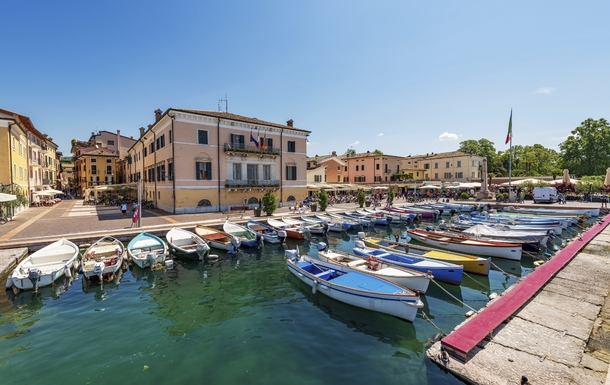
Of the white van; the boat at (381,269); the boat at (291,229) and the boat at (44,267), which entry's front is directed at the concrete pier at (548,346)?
the boat at (381,269)

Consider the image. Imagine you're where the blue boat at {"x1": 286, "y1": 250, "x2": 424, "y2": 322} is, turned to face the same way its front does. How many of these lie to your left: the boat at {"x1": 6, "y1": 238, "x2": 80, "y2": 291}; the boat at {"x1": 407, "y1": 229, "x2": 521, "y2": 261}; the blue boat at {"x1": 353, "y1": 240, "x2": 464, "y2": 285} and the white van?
3

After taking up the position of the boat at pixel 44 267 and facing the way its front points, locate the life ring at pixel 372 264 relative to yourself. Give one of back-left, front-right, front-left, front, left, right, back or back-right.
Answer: right

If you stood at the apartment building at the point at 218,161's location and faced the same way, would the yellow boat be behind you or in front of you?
in front

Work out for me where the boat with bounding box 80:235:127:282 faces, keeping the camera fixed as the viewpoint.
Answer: facing away from the viewer

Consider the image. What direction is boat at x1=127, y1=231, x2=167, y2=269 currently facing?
away from the camera

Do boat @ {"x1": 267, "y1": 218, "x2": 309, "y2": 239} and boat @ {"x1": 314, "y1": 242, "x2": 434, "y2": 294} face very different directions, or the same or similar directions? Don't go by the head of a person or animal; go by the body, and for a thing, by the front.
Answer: very different directions

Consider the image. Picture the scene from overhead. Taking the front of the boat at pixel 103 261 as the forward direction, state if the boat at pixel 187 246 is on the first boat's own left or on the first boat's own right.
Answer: on the first boat's own right

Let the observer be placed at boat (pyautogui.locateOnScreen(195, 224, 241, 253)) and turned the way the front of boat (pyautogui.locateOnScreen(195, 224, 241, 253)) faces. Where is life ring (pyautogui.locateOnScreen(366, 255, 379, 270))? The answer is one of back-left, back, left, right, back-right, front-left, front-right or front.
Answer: back
